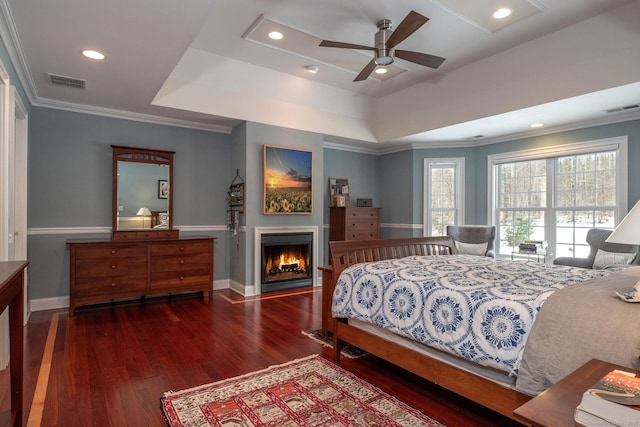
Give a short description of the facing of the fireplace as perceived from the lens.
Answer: facing the viewer and to the right of the viewer

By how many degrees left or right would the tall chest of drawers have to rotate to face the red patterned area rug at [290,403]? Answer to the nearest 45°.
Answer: approximately 45° to its right

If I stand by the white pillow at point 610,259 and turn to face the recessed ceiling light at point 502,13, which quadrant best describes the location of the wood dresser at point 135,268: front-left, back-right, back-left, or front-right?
front-right

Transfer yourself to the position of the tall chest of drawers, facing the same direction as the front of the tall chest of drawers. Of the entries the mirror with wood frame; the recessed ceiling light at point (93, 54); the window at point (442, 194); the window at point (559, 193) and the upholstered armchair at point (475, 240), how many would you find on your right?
2

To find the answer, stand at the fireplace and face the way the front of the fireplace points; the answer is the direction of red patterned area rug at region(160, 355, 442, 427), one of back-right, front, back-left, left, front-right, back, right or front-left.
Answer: front-right

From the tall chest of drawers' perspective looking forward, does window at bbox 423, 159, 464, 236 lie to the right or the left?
on its left

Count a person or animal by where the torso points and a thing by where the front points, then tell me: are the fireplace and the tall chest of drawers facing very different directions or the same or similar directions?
same or similar directions

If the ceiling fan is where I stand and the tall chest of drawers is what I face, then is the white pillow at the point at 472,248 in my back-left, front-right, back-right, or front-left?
front-right

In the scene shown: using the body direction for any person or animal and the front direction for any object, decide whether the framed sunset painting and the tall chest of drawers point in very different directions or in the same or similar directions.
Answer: same or similar directions

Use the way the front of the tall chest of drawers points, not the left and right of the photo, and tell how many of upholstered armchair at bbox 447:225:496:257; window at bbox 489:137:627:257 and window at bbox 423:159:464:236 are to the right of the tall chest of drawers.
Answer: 0

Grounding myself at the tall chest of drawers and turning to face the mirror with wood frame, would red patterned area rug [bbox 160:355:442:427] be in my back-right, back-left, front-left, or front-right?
front-left

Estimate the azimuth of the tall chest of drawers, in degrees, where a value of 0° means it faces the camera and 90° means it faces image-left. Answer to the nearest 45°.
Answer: approximately 315°

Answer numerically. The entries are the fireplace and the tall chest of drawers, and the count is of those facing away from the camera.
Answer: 0

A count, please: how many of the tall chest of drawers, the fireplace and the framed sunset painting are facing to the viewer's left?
0

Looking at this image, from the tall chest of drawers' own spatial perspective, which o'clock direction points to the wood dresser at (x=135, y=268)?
The wood dresser is roughly at 3 o'clock from the tall chest of drawers.

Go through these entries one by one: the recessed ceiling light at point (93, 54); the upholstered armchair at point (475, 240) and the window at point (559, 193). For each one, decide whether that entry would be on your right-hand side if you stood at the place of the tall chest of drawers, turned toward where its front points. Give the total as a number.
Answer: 1

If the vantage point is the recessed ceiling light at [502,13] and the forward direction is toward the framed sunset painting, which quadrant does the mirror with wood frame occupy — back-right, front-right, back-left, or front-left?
front-left

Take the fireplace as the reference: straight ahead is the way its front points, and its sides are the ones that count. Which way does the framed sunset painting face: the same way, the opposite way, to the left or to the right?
the same way
